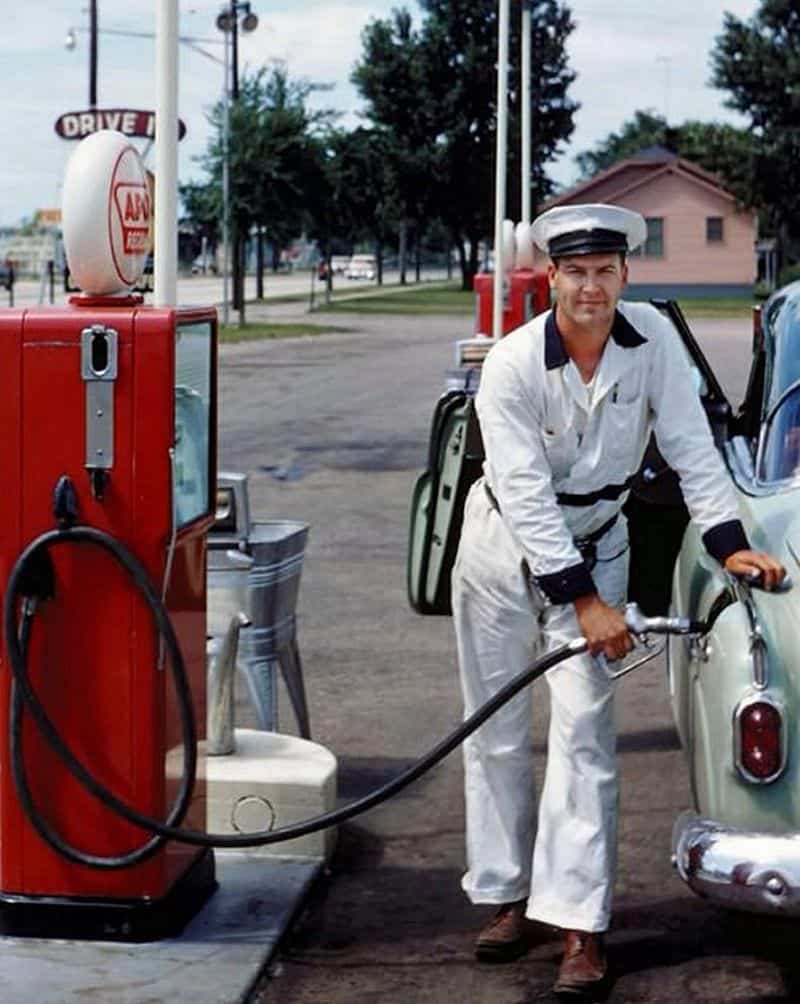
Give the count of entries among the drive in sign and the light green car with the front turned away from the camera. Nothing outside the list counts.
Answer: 1

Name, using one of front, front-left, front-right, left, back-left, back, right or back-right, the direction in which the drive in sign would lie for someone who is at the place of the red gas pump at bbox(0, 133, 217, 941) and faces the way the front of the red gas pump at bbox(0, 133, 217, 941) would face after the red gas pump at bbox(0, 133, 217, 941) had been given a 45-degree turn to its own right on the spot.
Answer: back-left

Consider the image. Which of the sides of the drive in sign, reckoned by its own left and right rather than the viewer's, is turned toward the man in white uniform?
front

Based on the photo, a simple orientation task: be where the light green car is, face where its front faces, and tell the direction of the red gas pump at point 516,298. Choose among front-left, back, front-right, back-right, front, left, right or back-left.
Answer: front

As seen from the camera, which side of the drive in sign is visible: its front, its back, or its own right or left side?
front

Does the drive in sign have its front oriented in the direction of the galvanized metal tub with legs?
yes

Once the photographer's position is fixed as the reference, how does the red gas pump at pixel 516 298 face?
facing the viewer and to the right of the viewer

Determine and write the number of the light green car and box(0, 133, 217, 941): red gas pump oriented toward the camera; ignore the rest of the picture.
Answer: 0

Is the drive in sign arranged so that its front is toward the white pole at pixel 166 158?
yes

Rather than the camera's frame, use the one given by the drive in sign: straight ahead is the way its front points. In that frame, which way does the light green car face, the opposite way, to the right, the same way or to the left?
the opposite way

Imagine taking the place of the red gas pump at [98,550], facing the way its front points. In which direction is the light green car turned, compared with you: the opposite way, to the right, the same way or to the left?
to the left

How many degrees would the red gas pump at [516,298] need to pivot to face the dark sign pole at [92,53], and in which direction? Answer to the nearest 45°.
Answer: approximately 135° to its left

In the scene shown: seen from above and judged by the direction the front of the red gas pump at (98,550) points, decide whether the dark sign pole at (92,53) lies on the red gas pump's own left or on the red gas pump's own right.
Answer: on the red gas pump's own left

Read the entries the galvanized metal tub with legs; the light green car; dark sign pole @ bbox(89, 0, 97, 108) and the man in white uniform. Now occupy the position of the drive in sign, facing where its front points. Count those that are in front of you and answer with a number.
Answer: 3

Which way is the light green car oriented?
away from the camera

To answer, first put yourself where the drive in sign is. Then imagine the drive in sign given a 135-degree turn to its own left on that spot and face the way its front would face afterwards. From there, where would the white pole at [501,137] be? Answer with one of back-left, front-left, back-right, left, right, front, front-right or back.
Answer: back-right

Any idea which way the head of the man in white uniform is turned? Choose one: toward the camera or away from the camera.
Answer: toward the camera

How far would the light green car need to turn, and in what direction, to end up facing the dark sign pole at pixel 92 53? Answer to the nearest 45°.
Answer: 0° — it already faces it

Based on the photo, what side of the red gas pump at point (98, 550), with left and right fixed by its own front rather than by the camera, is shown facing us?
right

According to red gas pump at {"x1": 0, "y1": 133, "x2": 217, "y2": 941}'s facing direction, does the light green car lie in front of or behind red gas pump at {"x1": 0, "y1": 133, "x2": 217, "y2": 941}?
in front
